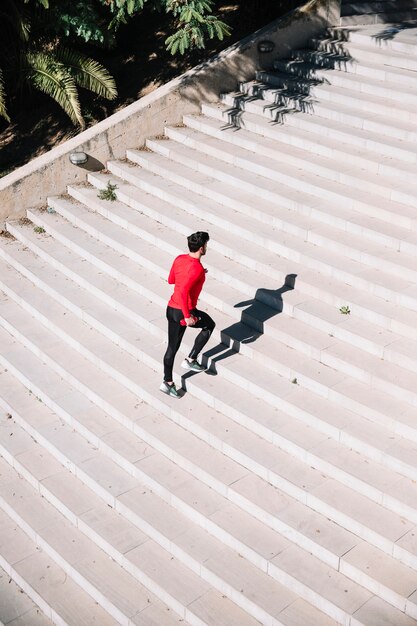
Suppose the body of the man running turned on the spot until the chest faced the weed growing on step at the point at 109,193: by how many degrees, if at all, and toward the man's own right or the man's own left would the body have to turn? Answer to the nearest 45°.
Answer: approximately 45° to the man's own left

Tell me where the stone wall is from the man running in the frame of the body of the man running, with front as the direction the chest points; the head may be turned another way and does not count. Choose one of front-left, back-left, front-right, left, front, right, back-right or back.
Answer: front-left

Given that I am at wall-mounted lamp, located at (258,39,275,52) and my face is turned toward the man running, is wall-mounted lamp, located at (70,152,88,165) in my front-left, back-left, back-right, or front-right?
front-right

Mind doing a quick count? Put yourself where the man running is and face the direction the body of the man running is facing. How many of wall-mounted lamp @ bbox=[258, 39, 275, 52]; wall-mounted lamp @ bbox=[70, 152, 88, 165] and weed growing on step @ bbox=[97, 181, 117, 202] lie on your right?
0

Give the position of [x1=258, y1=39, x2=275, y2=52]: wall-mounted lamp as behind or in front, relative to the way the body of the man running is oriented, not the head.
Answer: in front

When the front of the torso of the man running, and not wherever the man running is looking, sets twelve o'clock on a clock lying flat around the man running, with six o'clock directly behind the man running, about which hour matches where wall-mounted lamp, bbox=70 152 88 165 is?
The wall-mounted lamp is roughly at 10 o'clock from the man running.

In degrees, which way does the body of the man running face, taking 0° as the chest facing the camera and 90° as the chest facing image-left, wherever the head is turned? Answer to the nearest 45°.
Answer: approximately 225°
